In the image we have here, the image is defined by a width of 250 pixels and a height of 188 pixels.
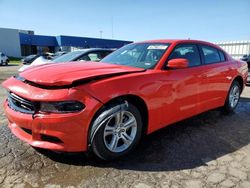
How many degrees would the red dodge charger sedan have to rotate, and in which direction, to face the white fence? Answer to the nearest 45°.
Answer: approximately 180°

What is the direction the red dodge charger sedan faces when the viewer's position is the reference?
facing the viewer and to the left of the viewer
